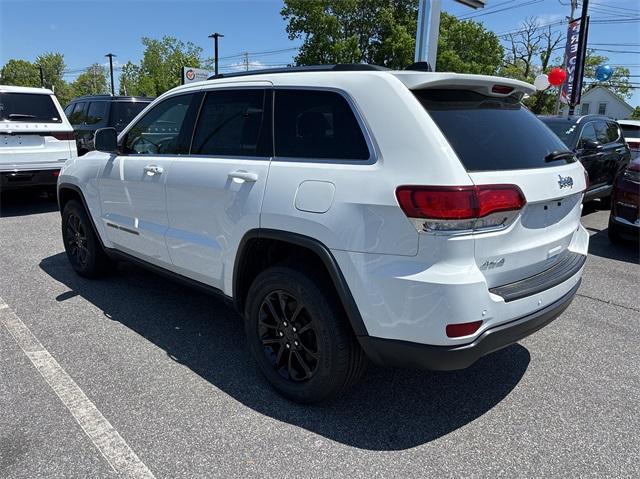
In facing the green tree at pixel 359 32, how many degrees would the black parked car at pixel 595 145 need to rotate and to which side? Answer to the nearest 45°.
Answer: approximately 90° to its right

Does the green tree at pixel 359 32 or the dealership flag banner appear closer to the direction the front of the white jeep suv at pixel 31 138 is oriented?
the green tree

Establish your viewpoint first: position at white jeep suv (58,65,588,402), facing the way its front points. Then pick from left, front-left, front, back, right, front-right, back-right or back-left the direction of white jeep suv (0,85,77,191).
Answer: front

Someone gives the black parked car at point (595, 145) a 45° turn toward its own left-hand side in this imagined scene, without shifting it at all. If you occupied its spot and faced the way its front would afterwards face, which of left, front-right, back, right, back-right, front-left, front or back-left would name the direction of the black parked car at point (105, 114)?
right

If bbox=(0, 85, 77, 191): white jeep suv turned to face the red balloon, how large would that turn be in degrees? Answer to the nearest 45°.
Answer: approximately 90° to its right

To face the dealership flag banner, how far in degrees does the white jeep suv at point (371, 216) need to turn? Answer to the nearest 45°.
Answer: approximately 90° to its right

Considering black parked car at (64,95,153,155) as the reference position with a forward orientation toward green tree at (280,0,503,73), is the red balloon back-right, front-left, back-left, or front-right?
front-right

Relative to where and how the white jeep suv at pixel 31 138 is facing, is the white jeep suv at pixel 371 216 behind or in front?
behind

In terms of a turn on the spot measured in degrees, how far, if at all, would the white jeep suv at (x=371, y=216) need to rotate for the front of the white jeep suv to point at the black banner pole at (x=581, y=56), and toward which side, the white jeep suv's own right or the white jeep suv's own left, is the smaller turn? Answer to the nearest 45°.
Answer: approximately 90° to the white jeep suv's own right

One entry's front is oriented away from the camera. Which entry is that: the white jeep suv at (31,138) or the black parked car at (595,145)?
the white jeep suv

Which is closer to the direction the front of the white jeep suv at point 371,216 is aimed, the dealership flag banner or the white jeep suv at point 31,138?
the white jeep suv

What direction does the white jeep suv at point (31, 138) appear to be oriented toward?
away from the camera

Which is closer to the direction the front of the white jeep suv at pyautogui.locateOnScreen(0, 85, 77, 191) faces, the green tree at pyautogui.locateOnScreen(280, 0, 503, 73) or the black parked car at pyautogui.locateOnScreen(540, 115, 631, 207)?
the green tree

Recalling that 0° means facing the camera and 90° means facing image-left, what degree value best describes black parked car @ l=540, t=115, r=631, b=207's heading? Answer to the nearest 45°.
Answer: approximately 45°

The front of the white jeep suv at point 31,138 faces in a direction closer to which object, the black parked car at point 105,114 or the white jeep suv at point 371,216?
the black parked car

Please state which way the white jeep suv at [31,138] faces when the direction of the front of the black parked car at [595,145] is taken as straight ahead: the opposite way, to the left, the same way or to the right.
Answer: to the right

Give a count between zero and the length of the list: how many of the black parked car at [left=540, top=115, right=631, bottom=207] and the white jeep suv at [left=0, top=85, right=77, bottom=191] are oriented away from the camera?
1

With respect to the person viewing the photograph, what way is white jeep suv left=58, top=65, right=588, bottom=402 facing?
facing away from the viewer and to the left of the viewer
